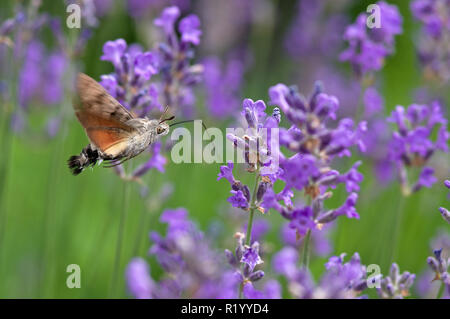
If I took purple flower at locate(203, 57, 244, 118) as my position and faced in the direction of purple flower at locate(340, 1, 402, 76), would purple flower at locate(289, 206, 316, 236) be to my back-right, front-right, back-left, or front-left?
front-right

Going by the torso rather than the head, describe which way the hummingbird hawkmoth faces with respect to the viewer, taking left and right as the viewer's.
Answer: facing to the right of the viewer

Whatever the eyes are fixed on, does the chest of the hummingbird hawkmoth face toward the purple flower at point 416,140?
yes

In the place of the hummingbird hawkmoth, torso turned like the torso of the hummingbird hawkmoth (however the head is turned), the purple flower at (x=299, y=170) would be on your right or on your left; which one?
on your right

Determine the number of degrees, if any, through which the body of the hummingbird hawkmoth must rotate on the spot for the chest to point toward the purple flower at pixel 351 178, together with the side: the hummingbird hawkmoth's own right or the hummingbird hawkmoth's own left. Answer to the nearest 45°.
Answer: approximately 45° to the hummingbird hawkmoth's own right
